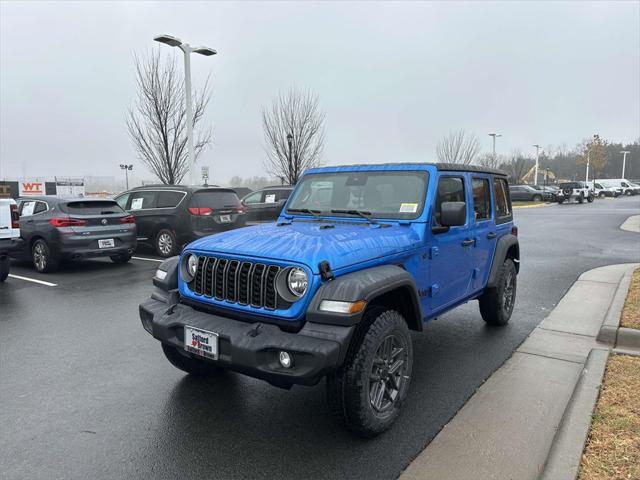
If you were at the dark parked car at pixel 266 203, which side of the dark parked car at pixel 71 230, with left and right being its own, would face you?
right

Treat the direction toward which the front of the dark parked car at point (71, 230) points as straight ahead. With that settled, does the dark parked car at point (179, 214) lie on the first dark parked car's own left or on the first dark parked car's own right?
on the first dark parked car's own right

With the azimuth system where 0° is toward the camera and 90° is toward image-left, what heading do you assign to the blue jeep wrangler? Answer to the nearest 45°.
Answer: approximately 45°

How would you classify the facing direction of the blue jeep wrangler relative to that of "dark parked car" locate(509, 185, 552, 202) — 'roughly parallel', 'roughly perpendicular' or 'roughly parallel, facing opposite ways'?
roughly perpendicular

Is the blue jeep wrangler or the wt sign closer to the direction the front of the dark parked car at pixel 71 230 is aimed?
the wt sign
